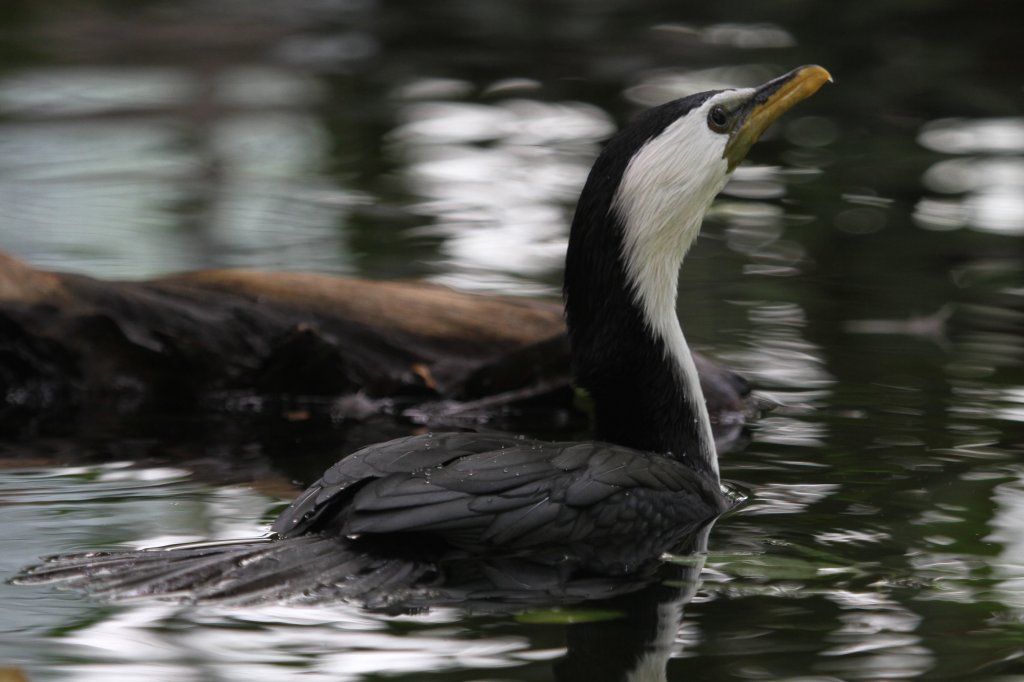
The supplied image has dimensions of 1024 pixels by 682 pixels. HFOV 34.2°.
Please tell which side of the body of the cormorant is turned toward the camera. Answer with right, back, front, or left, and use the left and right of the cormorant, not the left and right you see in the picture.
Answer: right
